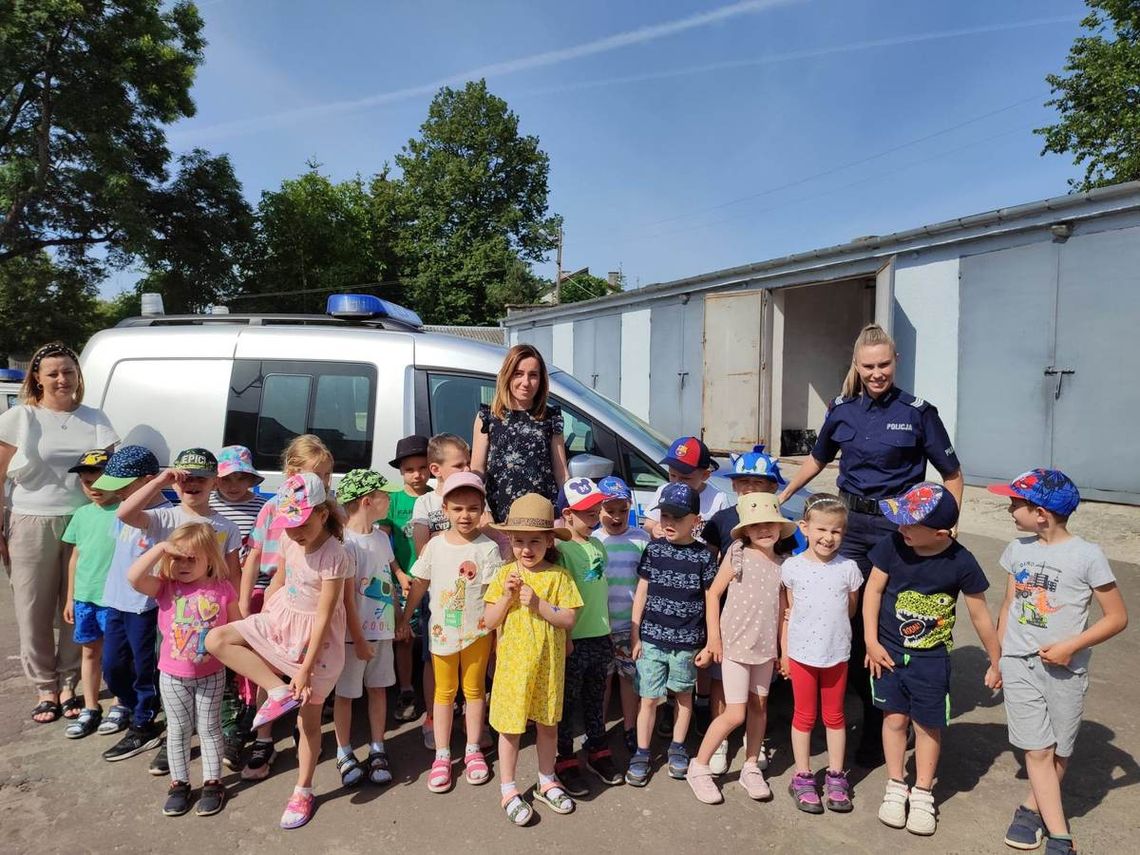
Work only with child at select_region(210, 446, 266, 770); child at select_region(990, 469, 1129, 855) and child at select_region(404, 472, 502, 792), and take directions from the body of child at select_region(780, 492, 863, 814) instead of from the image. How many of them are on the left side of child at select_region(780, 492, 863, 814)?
1

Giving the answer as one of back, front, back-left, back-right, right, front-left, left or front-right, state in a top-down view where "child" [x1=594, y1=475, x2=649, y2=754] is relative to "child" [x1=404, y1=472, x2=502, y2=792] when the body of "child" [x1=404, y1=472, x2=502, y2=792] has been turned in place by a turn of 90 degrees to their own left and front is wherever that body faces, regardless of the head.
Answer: front

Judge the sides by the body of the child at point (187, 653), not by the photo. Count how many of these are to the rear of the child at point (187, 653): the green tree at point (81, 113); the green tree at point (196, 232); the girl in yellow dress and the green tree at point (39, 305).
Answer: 3

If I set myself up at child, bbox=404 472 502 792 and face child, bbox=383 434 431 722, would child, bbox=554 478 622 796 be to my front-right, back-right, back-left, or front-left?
back-right

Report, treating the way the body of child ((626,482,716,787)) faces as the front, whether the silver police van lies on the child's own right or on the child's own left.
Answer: on the child's own right

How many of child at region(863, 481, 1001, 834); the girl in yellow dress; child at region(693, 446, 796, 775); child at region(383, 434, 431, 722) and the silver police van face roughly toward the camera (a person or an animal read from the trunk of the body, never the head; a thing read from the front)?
4

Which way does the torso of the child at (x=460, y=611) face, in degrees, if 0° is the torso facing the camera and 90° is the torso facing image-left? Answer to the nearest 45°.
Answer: approximately 0°

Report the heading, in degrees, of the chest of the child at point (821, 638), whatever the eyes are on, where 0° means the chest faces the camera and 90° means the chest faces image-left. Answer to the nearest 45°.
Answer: approximately 0°

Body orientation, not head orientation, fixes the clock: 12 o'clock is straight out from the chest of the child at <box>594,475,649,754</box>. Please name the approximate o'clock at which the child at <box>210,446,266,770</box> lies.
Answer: the child at <box>210,446,266,770</box> is roughly at 3 o'clock from the child at <box>594,475,649,754</box>.

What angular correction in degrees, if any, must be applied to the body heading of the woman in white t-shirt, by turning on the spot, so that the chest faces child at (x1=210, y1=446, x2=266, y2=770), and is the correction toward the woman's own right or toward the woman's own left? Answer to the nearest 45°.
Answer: approximately 45° to the woman's own left
